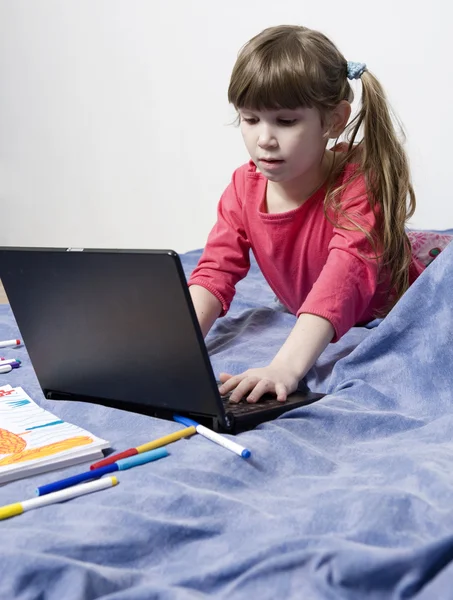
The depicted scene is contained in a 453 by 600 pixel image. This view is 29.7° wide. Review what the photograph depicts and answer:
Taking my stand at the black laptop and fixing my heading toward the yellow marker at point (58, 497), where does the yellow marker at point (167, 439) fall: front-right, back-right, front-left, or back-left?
front-left

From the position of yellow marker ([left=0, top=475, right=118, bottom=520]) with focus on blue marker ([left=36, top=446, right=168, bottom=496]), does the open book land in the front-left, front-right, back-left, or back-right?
front-left

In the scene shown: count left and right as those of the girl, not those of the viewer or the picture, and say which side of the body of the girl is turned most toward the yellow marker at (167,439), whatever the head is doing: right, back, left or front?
front

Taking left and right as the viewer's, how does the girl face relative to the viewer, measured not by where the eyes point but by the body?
facing the viewer and to the left of the viewer

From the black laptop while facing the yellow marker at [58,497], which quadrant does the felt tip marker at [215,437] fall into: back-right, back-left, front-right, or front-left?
front-left

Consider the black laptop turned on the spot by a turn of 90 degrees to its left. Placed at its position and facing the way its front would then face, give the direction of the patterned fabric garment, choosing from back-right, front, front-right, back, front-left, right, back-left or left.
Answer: right

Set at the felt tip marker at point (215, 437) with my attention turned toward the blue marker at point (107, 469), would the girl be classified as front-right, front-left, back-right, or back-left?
back-right

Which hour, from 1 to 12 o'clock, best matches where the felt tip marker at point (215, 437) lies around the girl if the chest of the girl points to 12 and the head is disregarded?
The felt tip marker is roughly at 11 o'clock from the girl.

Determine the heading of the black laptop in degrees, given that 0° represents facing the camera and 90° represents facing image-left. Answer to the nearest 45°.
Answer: approximately 225°

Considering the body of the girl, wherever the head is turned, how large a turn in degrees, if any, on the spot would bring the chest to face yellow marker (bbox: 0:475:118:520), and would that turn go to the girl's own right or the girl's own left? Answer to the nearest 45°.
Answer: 0° — they already face it

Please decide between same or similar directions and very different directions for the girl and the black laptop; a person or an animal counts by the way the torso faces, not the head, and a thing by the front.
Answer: very different directions
